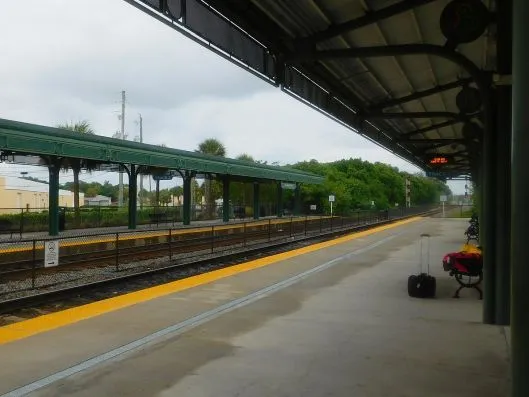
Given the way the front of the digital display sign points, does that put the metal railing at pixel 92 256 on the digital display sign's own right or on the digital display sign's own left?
on the digital display sign's own right

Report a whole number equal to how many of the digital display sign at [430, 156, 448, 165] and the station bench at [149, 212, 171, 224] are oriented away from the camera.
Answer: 0

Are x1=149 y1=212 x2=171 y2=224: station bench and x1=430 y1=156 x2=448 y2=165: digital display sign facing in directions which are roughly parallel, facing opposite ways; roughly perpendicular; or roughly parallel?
roughly perpendicular
